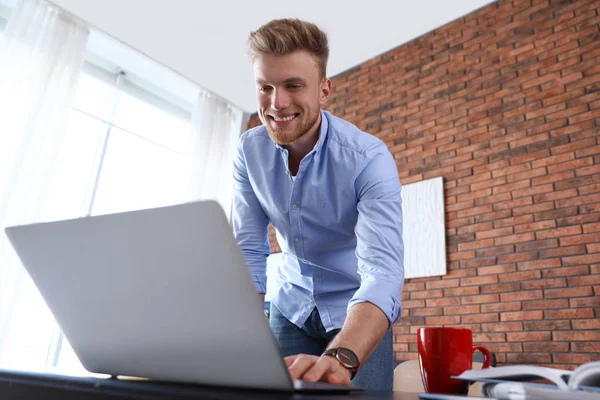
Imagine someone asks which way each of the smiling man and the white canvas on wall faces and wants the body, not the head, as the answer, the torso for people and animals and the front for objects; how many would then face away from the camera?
0

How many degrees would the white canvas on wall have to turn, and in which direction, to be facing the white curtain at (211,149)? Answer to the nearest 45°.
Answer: approximately 45° to its right

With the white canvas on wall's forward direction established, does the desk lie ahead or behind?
ahead

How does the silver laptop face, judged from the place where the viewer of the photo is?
facing away from the viewer and to the right of the viewer

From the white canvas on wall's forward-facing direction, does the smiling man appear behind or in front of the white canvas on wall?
in front

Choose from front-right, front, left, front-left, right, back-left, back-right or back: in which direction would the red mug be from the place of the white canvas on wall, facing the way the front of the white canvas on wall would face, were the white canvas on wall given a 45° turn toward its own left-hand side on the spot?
front

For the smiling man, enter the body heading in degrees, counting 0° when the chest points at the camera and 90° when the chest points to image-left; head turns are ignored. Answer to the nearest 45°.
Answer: approximately 45°

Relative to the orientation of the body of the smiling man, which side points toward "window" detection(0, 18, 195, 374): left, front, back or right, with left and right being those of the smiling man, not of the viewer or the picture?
right

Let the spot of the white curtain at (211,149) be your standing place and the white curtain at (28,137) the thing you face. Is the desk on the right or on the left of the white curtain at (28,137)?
left

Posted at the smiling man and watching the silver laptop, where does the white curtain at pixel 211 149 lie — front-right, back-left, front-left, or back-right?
back-right

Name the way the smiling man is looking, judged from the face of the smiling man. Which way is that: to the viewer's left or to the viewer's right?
to the viewer's left
